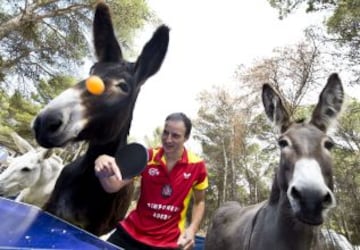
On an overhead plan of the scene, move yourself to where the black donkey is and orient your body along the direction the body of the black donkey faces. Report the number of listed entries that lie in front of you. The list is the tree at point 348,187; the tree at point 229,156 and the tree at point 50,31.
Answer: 0

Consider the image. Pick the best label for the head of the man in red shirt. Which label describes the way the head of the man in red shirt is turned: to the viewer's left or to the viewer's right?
to the viewer's left

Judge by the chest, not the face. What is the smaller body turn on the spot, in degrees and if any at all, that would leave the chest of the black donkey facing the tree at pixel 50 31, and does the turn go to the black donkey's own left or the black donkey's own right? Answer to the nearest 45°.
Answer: approximately 135° to the black donkey's own right

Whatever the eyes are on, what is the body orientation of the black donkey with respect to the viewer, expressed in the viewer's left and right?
facing the viewer and to the left of the viewer

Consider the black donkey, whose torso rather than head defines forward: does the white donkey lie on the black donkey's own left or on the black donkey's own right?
on the black donkey's own right

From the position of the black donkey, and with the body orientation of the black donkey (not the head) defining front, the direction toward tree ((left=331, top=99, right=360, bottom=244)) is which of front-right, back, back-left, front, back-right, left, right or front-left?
back
